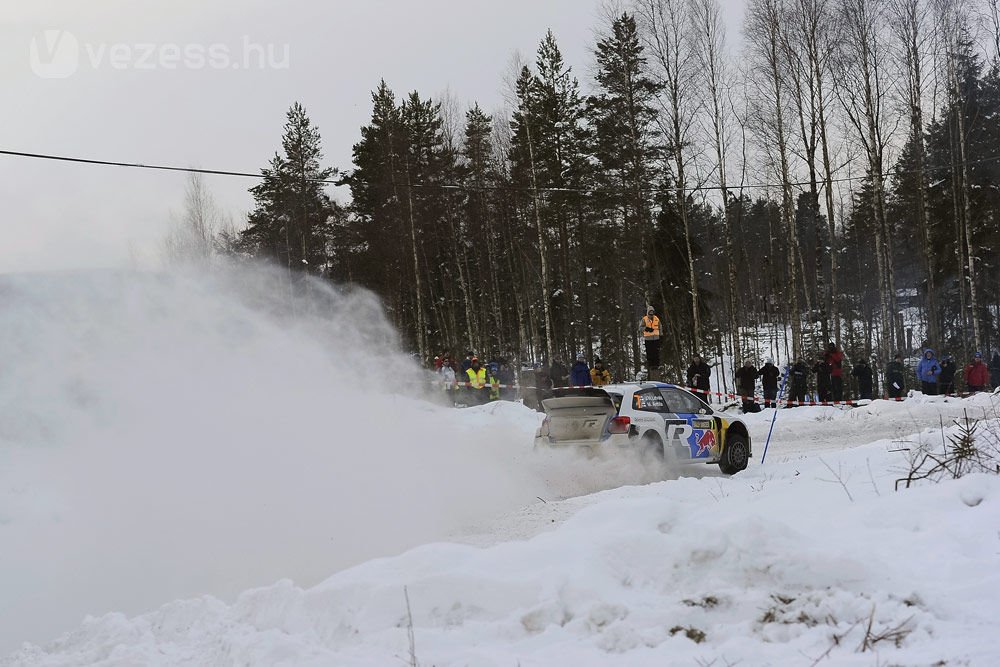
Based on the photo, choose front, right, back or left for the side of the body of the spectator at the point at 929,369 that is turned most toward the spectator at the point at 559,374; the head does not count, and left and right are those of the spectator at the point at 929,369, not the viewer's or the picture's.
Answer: right

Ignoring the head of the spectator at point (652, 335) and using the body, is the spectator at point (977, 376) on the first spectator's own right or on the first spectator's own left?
on the first spectator's own left

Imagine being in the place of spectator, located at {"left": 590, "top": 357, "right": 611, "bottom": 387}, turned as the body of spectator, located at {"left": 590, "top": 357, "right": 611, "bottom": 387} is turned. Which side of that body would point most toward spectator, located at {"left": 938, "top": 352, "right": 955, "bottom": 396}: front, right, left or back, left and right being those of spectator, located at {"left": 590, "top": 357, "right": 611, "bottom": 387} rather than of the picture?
left

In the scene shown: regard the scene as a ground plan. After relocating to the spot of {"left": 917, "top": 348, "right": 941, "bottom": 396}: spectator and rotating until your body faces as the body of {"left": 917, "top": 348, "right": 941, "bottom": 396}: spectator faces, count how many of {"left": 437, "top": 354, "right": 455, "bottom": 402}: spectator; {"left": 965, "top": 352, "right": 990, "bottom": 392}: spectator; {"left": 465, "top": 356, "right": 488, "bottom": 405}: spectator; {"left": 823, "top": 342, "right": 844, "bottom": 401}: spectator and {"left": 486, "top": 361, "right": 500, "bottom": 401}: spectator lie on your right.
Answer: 4

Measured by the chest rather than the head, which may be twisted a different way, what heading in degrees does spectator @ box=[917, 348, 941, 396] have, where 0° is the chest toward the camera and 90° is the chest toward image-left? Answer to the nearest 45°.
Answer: approximately 0°

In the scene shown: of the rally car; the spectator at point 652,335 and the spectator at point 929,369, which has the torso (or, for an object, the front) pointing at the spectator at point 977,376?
the rally car

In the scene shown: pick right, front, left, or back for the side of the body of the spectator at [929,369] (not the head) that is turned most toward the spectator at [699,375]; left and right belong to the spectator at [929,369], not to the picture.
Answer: right

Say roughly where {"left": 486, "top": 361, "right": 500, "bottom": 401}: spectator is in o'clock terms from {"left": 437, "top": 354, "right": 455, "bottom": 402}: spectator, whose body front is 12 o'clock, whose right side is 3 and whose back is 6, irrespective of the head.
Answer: {"left": 486, "top": 361, "right": 500, "bottom": 401}: spectator is roughly at 10 o'clock from {"left": 437, "top": 354, "right": 455, "bottom": 402}: spectator.

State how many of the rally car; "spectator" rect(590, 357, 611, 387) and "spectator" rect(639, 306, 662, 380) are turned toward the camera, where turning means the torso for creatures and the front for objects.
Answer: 2

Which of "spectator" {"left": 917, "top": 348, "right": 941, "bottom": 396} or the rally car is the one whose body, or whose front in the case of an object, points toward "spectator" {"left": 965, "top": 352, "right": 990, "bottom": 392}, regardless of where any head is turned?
the rally car

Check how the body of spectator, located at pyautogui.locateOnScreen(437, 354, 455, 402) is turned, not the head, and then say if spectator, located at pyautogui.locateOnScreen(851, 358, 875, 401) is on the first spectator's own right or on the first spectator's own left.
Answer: on the first spectator's own left

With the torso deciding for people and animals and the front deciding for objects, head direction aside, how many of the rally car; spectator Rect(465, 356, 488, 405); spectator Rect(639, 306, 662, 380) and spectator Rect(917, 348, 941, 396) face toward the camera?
3
